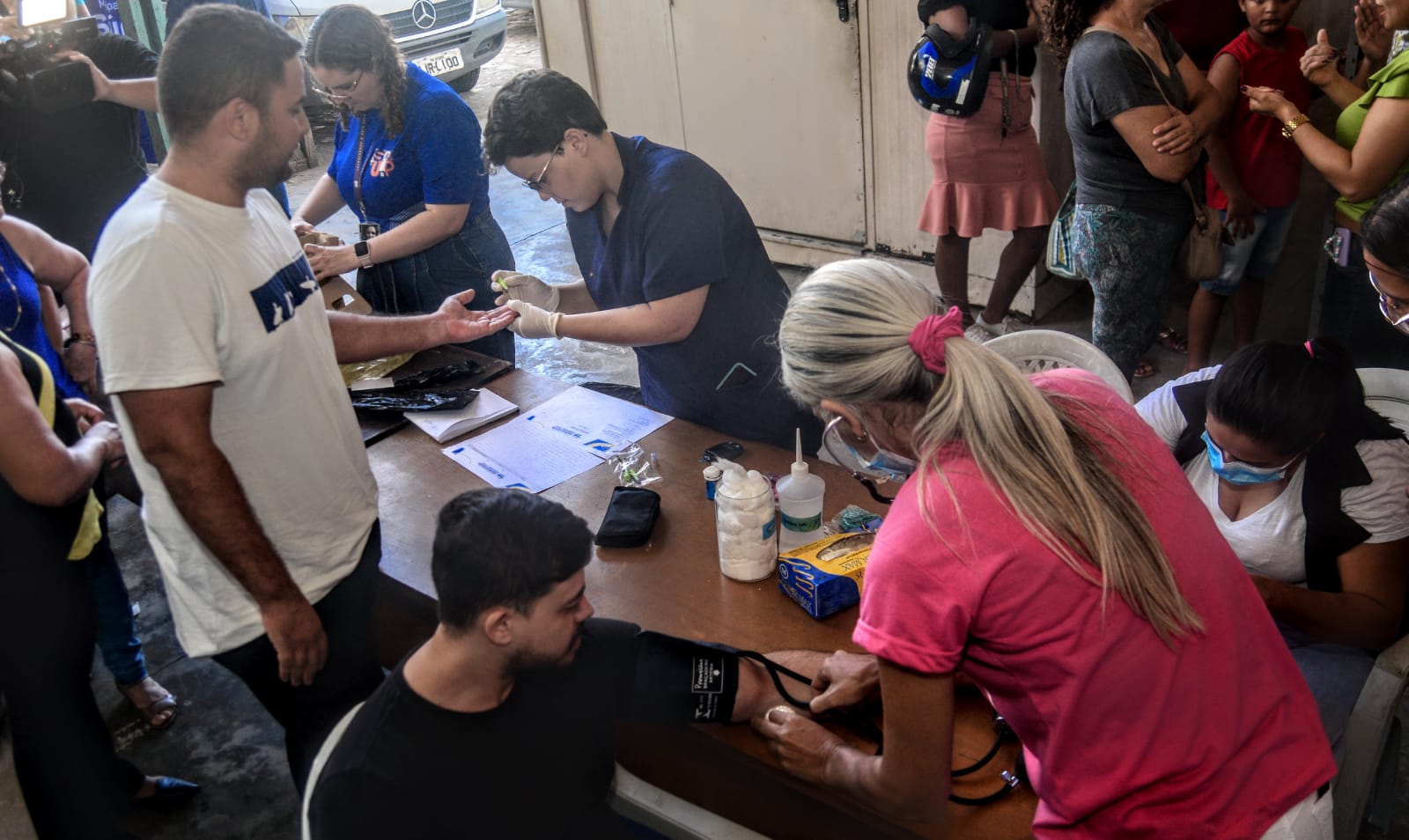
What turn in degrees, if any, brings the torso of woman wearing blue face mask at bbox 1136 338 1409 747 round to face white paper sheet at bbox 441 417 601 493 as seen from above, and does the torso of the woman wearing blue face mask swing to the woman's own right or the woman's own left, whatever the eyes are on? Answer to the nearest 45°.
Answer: approximately 45° to the woman's own right

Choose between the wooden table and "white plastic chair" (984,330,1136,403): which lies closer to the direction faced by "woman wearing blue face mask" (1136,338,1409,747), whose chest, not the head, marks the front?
the wooden table

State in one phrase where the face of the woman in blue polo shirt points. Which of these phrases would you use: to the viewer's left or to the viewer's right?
to the viewer's left

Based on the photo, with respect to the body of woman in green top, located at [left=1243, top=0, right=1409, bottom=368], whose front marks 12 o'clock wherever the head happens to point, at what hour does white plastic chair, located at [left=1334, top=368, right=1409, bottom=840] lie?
The white plastic chair is roughly at 9 o'clock from the woman in green top.

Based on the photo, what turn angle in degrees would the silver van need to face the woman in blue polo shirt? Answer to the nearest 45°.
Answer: approximately 45° to its right

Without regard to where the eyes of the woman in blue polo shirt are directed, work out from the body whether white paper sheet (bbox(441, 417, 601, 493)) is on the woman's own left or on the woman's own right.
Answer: on the woman's own left

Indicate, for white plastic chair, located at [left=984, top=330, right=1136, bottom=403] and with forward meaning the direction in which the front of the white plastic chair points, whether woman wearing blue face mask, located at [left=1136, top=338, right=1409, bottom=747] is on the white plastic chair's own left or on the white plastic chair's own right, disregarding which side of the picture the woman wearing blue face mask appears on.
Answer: on the white plastic chair's own left

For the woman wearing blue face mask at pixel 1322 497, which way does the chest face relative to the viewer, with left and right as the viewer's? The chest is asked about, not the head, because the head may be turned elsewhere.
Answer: facing the viewer and to the left of the viewer

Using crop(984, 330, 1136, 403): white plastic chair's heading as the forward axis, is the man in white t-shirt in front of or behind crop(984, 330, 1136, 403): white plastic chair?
in front

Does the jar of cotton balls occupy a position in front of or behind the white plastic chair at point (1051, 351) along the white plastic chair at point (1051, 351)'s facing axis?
in front

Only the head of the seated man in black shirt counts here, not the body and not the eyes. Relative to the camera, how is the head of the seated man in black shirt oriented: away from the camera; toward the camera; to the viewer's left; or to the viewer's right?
to the viewer's right

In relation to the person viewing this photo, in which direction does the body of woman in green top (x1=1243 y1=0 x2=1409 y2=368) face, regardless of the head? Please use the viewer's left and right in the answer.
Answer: facing to the left of the viewer

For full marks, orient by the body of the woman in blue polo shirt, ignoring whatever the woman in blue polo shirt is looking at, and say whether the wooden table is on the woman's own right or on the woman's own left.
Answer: on the woman's own left
